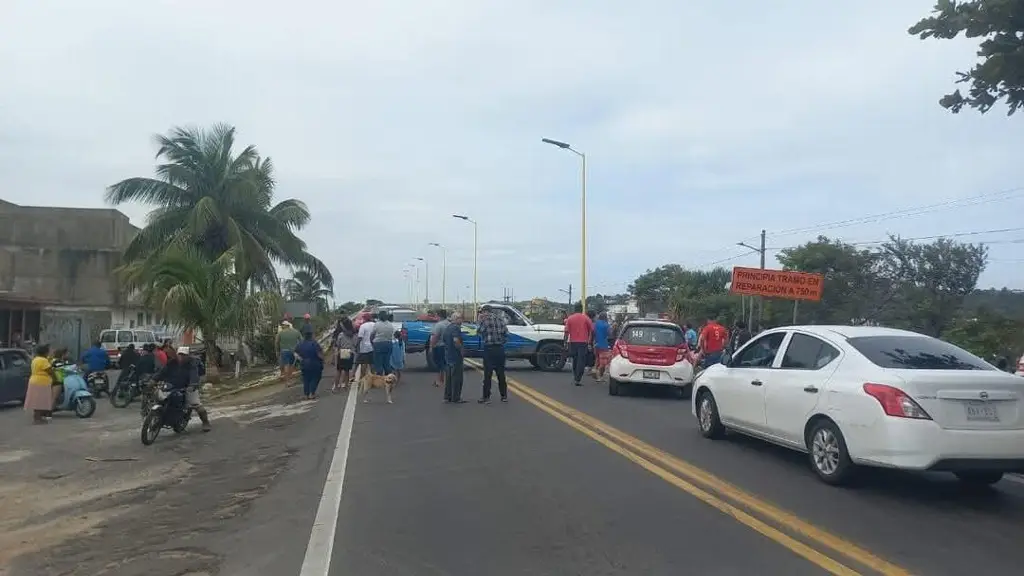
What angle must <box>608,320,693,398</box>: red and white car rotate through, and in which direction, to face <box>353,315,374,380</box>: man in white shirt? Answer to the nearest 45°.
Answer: approximately 90° to its left

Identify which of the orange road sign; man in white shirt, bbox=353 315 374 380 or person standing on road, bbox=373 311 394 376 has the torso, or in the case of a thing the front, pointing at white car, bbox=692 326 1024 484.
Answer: the orange road sign

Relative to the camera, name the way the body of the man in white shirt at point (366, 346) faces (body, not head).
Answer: away from the camera

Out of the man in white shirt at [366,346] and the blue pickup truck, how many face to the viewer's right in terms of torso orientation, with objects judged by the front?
1

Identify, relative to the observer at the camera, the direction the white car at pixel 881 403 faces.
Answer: facing away from the viewer and to the left of the viewer

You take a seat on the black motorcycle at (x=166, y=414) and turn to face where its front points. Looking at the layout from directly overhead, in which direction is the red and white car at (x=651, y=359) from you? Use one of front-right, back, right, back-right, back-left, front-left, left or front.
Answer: back-left

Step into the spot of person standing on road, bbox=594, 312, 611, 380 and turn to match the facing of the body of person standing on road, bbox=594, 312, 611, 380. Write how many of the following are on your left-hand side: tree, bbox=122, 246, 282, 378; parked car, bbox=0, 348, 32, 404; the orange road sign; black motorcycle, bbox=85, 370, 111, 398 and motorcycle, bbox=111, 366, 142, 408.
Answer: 4

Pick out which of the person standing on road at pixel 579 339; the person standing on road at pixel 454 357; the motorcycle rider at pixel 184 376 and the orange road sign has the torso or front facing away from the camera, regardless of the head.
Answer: the person standing on road at pixel 579 339

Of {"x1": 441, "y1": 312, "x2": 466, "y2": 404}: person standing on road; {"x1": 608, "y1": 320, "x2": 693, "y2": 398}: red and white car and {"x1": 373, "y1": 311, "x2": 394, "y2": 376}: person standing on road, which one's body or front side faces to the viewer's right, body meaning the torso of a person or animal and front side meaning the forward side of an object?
{"x1": 441, "y1": 312, "x2": 466, "y2": 404}: person standing on road

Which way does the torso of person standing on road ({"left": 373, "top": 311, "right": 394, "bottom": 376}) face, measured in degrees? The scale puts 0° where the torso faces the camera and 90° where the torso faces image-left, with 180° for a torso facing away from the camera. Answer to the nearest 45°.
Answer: approximately 180°

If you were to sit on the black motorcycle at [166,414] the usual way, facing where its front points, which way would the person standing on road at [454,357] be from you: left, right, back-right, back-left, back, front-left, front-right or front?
back-left
